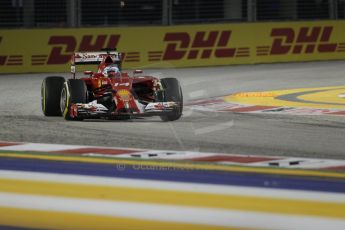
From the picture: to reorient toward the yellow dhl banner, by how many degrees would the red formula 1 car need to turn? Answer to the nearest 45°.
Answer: approximately 180°

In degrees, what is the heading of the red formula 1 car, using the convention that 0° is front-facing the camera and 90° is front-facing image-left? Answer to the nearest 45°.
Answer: approximately 0°

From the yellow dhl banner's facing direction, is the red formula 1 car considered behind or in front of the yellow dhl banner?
in front

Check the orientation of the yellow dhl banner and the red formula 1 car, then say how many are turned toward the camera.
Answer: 2

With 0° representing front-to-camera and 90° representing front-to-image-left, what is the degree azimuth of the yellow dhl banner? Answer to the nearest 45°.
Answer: approximately 0°
